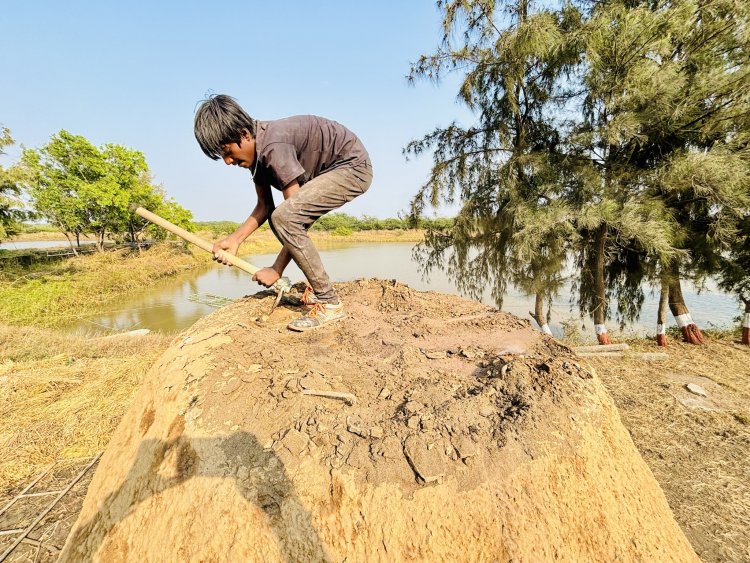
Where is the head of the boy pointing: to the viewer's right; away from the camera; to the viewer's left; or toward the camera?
to the viewer's left

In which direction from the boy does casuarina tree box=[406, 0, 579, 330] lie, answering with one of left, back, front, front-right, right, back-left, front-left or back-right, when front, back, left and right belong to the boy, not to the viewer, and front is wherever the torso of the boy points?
back-right

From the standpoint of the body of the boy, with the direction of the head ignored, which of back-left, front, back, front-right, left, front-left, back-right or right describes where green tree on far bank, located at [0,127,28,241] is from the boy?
front-right

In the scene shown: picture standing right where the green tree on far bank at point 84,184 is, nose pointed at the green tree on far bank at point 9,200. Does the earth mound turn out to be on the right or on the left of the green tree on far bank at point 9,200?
left

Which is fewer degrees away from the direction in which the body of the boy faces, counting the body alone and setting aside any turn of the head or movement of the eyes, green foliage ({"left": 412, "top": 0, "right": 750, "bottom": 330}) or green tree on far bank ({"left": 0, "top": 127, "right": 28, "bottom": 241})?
the green tree on far bank

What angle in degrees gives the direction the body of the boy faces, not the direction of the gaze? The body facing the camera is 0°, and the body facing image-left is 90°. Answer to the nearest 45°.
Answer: approximately 90°

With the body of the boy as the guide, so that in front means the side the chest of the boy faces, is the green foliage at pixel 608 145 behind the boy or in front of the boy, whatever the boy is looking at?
behind

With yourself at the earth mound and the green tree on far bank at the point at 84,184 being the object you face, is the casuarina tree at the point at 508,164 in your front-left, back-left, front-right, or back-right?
front-right
